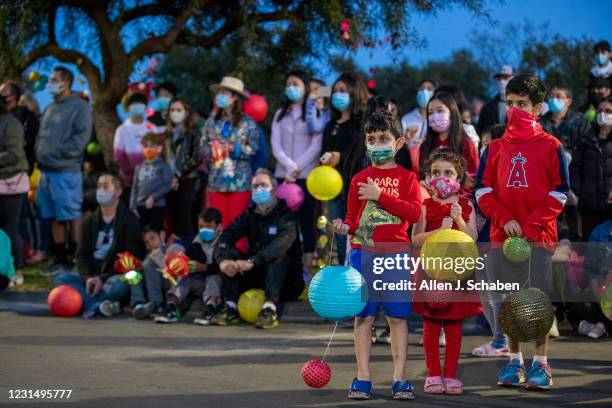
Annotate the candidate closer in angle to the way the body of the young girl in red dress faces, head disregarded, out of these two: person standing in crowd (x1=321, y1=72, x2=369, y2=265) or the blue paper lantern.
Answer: the blue paper lantern

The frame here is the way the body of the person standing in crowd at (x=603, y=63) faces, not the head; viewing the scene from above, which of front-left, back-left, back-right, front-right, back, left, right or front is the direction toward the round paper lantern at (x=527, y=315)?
front-left

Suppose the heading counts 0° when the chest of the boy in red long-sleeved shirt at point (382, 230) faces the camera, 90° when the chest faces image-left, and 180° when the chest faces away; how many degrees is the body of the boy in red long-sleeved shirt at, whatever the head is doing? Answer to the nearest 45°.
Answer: approximately 0°

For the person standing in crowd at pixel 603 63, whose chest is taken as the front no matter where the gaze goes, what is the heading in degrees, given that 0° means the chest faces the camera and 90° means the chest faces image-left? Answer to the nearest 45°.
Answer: approximately 45°

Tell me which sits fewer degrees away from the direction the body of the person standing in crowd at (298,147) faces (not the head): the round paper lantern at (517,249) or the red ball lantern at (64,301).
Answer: the round paper lantern

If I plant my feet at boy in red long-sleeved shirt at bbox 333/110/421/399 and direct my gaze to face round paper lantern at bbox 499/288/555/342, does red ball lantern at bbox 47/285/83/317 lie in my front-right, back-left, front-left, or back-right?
back-left

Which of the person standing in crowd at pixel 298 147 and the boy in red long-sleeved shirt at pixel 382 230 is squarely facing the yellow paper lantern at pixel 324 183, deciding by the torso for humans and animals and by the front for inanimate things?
the person standing in crowd

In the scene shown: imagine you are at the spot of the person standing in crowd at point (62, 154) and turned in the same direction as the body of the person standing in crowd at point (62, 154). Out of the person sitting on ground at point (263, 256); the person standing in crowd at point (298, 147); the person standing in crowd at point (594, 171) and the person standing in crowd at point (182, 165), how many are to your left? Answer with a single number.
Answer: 4

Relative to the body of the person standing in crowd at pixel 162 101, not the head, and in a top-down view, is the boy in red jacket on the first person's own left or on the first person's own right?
on the first person's own left
